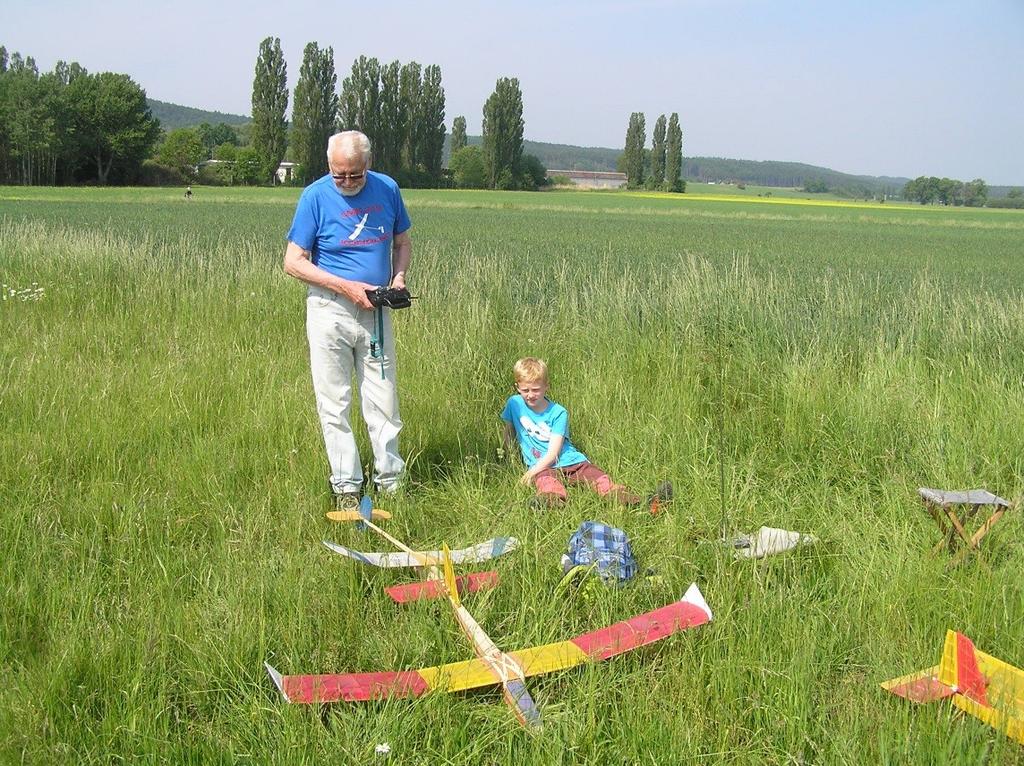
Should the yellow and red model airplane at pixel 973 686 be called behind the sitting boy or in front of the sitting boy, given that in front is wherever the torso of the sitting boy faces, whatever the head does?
in front

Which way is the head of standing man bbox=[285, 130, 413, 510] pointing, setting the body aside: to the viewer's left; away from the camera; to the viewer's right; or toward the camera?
toward the camera

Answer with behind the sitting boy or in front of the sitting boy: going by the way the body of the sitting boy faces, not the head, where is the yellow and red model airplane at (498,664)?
in front

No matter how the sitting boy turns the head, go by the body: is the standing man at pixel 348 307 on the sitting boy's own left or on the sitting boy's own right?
on the sitting boy's own right

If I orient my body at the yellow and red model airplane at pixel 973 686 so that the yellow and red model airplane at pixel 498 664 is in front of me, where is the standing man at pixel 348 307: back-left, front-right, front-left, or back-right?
front-right

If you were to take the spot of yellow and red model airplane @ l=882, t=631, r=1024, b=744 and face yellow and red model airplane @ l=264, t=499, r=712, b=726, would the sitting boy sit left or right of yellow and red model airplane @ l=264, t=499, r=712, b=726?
right

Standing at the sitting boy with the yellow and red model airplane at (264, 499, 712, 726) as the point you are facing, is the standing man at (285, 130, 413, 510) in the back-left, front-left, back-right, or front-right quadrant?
front-right

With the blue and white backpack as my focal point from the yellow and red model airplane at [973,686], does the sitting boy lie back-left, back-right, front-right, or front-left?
front-right

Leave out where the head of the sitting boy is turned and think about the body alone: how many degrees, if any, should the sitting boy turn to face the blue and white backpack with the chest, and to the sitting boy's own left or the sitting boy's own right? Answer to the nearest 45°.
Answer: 0° — they already face it

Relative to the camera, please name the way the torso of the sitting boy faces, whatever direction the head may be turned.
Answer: toward the camera
